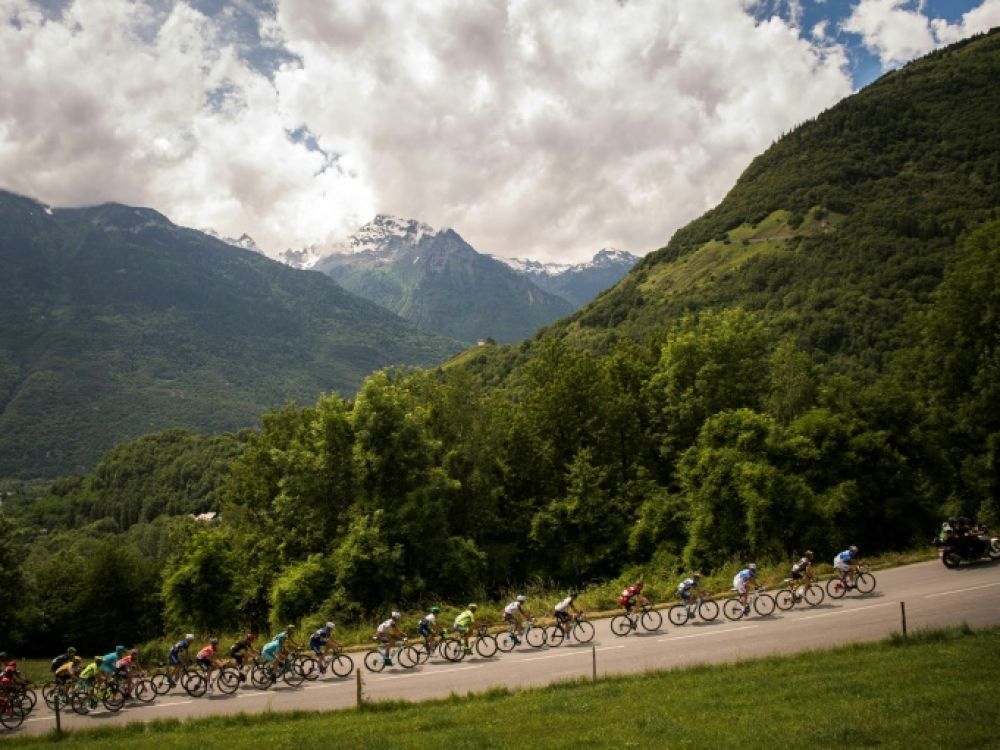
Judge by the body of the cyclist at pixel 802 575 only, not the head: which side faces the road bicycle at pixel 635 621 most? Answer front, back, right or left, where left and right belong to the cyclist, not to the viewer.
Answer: back

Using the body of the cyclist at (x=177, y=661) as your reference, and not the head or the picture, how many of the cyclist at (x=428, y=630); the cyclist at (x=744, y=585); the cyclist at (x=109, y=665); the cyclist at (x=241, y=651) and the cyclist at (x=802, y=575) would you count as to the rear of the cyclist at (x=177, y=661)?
1

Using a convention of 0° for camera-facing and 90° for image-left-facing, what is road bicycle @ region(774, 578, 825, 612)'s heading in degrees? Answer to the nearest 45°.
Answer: approximately 270°

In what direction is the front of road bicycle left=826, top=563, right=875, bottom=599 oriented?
to the viewer's right

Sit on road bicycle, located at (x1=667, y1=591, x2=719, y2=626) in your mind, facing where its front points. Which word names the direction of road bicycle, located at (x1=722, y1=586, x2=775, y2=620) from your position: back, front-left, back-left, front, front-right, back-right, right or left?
front

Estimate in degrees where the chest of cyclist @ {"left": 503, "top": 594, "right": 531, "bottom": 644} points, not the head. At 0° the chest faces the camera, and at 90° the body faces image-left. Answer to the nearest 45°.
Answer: approximately 270°

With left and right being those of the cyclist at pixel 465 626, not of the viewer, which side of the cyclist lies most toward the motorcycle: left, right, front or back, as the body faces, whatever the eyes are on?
front

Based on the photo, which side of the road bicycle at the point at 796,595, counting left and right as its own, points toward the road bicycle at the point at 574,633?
back

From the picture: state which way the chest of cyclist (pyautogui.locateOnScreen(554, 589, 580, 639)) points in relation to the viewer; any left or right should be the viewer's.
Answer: facing to the right of the viewer

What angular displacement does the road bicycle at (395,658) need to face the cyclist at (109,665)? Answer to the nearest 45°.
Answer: approximately 180°

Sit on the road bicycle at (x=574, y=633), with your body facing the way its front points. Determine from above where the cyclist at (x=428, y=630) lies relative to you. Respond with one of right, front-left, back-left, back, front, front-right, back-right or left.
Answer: back

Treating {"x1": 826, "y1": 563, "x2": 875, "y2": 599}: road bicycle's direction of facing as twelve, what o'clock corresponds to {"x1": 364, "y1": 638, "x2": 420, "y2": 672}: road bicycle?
{"x1": 364, "y1": 638, "x2": 420, "y2": 672}: road bicycle is roughly at 5 o'clock from {"x1": 826, "y1": 563, "x2": 875, "y2": 599}: road bicycle.

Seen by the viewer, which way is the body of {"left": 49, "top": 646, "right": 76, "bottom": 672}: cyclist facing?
to the viewer's right

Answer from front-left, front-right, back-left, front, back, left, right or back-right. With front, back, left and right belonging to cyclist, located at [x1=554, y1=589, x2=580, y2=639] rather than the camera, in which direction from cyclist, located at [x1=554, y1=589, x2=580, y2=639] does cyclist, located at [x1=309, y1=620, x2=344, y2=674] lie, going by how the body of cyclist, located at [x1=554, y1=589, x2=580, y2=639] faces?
back

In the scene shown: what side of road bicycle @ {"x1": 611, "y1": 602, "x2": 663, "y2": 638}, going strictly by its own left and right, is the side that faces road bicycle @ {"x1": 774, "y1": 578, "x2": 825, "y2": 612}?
front

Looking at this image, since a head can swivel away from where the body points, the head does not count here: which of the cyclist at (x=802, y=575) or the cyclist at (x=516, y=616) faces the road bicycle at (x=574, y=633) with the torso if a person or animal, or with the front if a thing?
the cyclist at (x=516, y=616)

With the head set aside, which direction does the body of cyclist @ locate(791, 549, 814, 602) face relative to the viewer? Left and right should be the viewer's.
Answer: facing to the right of the viewer

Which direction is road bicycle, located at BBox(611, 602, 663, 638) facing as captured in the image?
to the viewer's right
